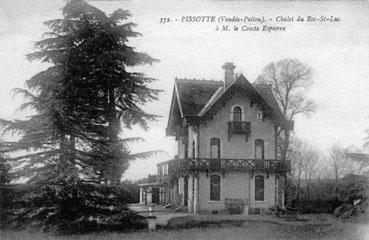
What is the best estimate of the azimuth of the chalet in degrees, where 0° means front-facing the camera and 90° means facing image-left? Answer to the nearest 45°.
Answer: approximately 0°

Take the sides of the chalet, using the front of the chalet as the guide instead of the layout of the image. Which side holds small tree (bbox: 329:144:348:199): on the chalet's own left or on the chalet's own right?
on the chalet's own left

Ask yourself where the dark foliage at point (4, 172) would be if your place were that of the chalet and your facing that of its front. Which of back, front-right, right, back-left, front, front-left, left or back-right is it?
front-right

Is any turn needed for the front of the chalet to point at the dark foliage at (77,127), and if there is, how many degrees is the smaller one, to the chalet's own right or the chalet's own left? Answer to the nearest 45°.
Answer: approximately 45° to the chalet's own right

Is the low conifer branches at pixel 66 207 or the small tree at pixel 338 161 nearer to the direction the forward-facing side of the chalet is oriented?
the low conifer branches

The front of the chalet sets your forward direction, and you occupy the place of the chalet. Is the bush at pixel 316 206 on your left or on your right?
on your left
